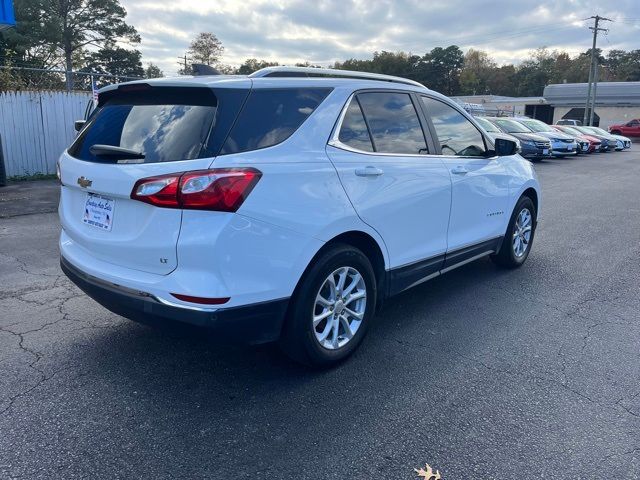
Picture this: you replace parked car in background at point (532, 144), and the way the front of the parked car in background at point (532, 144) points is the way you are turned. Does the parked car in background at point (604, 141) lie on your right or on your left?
on your left

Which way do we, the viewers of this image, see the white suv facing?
facing away from the viewer and to the right of the viewer

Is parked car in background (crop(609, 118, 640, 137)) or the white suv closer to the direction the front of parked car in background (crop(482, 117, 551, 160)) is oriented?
the white suv

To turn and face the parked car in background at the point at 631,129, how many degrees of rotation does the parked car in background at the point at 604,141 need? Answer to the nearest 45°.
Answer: approximately 135° to its left

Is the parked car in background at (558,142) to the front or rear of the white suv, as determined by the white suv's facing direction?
to the front

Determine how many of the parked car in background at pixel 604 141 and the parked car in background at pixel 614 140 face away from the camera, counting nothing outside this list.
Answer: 0

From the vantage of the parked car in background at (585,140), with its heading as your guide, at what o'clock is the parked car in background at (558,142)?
the parked car in background at (558,142) is roughly at 2 o'clock from the parked car in background at (585,140).

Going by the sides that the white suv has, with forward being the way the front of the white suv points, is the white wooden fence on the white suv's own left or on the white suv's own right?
on the white suv's own left

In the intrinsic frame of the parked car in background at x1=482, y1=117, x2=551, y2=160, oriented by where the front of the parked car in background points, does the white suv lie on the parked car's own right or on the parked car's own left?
on the parked car's own right

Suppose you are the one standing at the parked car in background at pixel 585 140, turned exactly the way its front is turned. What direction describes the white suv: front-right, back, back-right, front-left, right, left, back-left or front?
front-right

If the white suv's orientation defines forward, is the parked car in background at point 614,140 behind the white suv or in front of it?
in front
